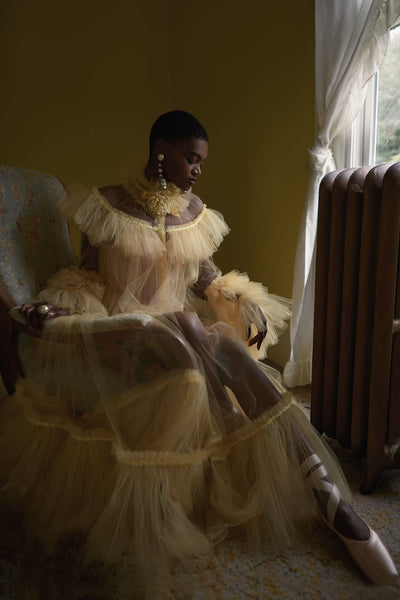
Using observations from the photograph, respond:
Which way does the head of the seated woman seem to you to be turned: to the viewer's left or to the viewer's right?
to the viewer's right

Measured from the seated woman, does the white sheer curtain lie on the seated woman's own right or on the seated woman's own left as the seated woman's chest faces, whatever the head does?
on the seated woman's own left

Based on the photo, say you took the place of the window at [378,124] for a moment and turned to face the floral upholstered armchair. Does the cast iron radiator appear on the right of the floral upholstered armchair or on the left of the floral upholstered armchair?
left

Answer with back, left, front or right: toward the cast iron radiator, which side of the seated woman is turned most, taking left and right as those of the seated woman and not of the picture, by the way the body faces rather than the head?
left

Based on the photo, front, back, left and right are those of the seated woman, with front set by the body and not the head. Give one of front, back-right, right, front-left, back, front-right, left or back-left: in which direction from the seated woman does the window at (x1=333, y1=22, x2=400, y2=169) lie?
left
